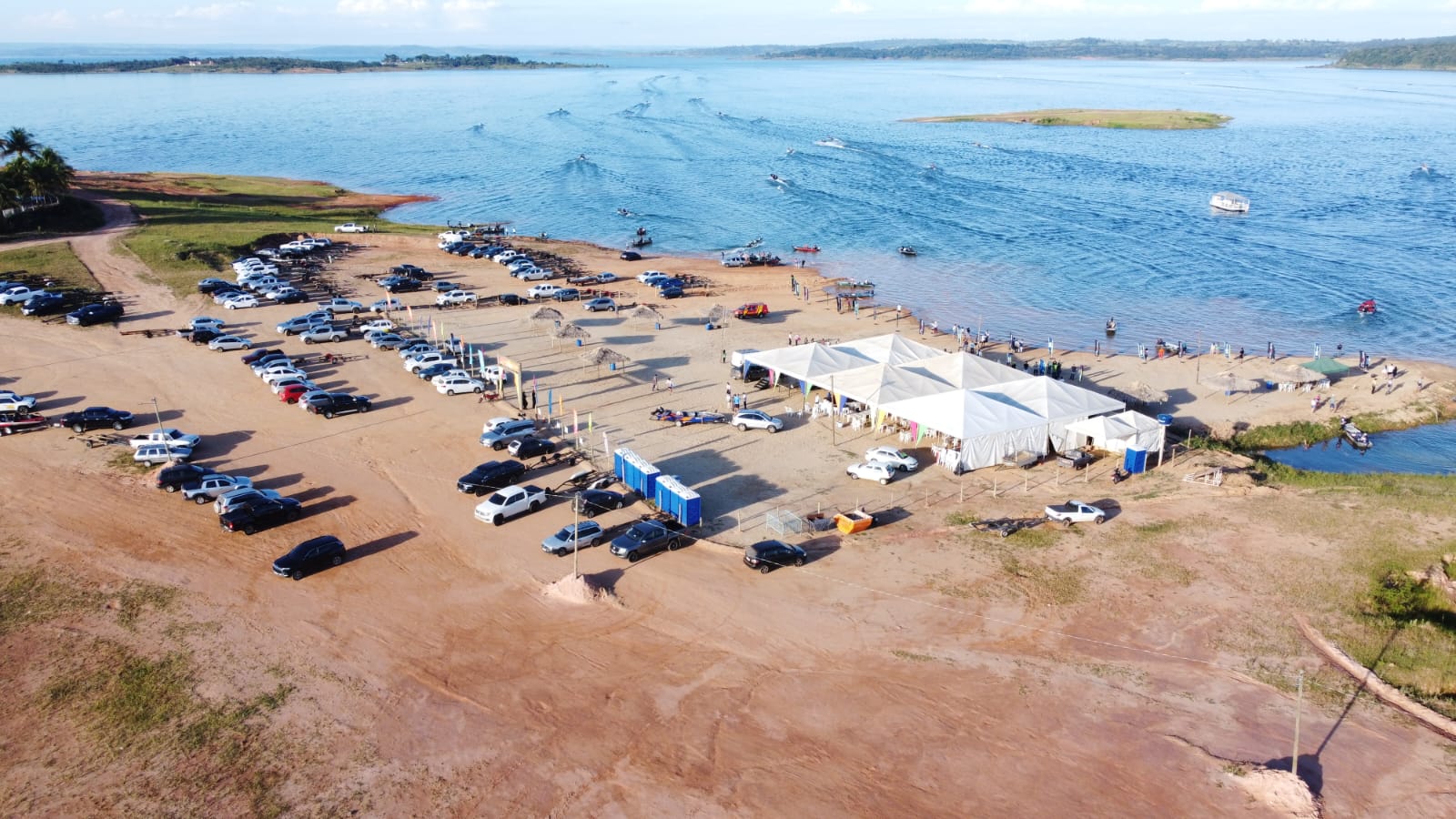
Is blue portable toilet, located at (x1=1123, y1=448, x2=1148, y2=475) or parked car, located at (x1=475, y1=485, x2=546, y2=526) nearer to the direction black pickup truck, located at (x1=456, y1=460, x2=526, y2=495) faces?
the parked car

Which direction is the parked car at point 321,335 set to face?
to the viewer's left

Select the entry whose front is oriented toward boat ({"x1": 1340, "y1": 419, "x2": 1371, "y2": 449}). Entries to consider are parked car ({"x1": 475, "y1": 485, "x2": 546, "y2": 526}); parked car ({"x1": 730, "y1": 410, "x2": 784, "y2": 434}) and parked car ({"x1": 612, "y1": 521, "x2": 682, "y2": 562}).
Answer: parked car ({"x1": 730, "y1": 410, "x2": 784, "y2": 434})

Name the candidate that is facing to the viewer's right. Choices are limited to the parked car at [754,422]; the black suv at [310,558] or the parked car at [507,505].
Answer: the parked car at [754,422]

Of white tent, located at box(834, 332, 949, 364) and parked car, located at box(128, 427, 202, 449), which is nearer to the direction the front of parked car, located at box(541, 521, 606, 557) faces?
the parked car

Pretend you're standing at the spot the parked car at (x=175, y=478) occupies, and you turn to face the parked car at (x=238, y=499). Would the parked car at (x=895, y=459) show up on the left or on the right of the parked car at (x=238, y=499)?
left

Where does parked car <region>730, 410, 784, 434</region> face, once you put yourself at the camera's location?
facing to the right of the viewer

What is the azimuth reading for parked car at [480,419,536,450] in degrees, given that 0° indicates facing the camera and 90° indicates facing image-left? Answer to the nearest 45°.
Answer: approximately 45°

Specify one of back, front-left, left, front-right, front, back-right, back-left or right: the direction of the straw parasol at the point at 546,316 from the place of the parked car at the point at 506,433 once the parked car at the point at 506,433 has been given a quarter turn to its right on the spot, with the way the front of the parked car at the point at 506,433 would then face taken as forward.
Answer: front-right

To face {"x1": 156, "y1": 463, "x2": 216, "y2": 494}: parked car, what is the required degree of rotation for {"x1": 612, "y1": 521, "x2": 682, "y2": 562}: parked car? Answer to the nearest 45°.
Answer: approximately 45° to its right

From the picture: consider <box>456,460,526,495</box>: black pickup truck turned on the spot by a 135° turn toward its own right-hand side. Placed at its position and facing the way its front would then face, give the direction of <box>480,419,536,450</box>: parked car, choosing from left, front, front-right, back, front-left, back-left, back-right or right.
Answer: front

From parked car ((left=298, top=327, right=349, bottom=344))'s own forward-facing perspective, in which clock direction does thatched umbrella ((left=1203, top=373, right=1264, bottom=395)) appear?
The thatched umbrella is roughly at 7 o'clock from the parked car.
